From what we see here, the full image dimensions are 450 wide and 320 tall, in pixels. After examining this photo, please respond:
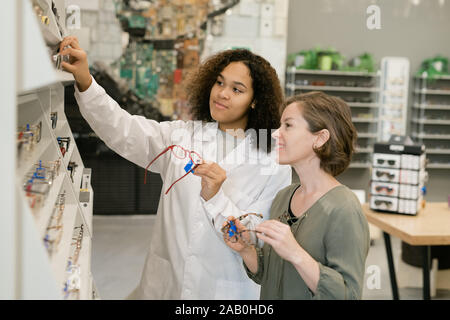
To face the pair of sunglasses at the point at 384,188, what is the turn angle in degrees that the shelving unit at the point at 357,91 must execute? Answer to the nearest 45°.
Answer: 0° — it already faces it

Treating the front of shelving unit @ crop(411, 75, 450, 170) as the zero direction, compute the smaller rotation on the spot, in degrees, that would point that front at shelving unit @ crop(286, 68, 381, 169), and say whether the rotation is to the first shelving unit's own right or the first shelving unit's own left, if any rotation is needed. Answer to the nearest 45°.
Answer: approximately 45° to the first shelving unit's own right

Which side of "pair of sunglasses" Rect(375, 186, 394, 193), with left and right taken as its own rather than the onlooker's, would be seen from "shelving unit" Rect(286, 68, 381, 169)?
back

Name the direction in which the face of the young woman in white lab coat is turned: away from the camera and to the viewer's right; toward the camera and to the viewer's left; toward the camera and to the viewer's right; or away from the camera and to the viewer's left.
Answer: toward the camera and to the viewer's left

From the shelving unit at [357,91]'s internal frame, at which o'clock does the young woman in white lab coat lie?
The young woman in white lab coat is roughly at 12 o'clock from the shelving unit.

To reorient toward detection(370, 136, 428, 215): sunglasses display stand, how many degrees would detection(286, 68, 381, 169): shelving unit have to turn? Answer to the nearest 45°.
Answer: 0° — it already faces it

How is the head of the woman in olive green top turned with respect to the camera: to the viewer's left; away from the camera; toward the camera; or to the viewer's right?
to the viewer's left

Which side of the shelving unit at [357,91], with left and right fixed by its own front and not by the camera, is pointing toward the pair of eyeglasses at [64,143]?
front

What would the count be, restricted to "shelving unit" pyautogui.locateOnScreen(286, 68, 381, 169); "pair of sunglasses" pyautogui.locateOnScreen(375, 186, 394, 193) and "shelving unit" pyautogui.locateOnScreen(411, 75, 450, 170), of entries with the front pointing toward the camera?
3
